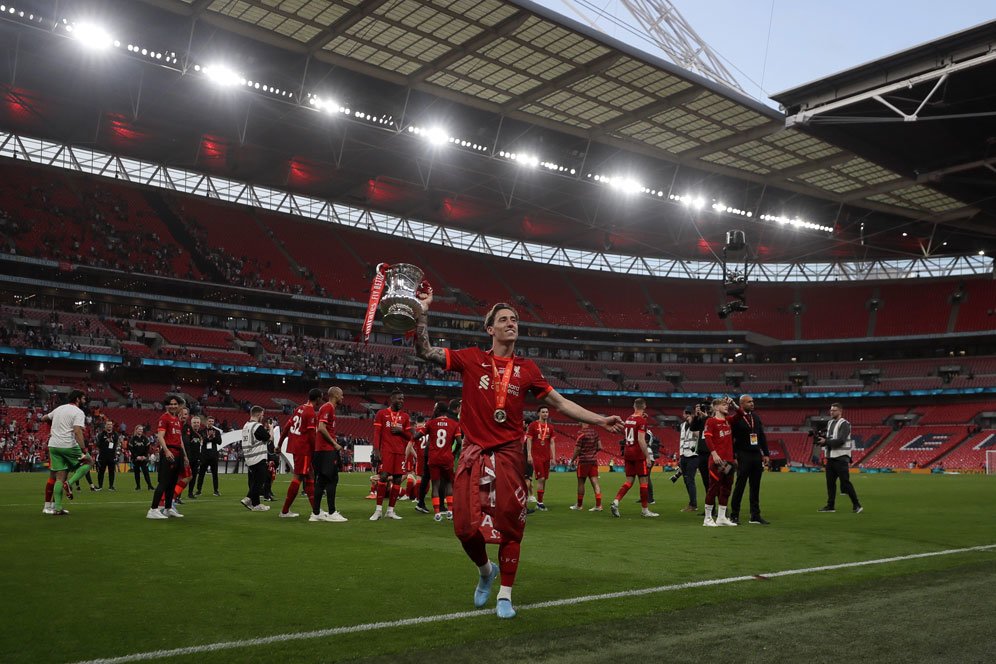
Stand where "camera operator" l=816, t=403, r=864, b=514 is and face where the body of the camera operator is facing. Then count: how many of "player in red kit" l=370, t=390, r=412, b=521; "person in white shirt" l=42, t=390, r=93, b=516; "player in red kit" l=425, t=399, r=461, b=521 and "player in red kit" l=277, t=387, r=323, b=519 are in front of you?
4

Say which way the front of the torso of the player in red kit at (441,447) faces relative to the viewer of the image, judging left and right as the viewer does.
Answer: facing away from the viewer

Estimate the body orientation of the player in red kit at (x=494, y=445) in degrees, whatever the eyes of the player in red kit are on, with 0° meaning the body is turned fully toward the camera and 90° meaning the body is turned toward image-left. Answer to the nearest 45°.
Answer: approximately 0°

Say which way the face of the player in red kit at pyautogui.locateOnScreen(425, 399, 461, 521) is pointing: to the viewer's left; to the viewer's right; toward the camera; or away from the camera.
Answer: away from the camera

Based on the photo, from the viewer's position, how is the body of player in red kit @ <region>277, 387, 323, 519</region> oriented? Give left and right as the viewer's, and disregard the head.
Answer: facing away from the viewer and to the right of the viewer

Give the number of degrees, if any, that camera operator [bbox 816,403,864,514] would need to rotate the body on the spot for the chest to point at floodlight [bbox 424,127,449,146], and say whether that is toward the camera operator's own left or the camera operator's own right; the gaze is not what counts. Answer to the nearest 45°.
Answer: approximately 90° to the camera operator's own right

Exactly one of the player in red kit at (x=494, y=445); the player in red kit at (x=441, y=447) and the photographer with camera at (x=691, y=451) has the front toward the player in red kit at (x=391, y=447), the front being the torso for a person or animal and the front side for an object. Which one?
the photographer with camera

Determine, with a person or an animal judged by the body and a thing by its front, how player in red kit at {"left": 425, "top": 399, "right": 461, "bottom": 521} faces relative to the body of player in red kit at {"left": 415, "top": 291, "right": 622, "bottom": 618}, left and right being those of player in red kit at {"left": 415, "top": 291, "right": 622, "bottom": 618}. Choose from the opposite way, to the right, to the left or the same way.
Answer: the opposite way

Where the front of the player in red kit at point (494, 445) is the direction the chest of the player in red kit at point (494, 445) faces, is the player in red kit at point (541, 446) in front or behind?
behind
